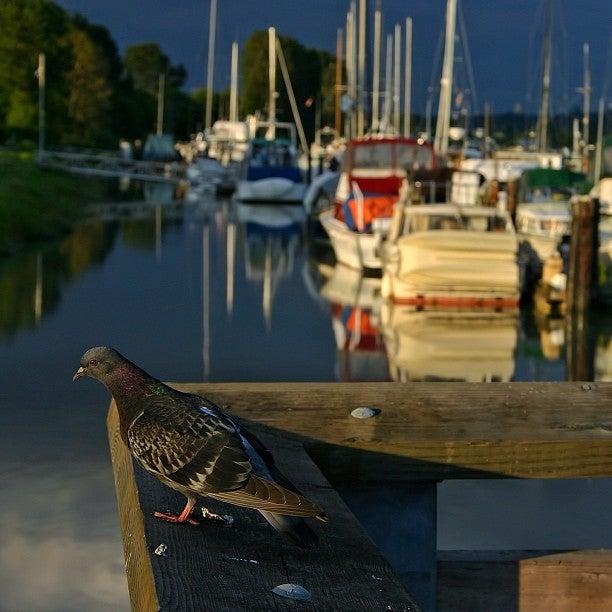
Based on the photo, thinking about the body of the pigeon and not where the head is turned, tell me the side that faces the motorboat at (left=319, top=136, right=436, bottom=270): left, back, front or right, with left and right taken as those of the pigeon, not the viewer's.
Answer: right

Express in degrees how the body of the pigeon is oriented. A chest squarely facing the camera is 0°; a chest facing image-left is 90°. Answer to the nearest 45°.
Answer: approximately 90°

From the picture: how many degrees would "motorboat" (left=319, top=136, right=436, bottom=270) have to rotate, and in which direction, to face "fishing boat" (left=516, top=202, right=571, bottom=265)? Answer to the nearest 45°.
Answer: approximately 90° to its left

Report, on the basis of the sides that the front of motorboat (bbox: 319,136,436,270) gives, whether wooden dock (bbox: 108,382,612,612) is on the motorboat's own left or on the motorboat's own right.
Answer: on the motorboat's own left

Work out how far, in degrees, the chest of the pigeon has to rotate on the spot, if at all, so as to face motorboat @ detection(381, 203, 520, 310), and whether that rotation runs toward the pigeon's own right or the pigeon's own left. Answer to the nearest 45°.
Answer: approximately 90° to the pigeon's own right

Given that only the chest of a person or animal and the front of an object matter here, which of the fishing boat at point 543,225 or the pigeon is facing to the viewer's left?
the pigeon

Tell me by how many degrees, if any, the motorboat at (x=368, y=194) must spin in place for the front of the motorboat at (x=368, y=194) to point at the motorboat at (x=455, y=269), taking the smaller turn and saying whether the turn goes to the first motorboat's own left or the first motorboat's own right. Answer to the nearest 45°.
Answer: approximately 45° to the first motorboat's own left
